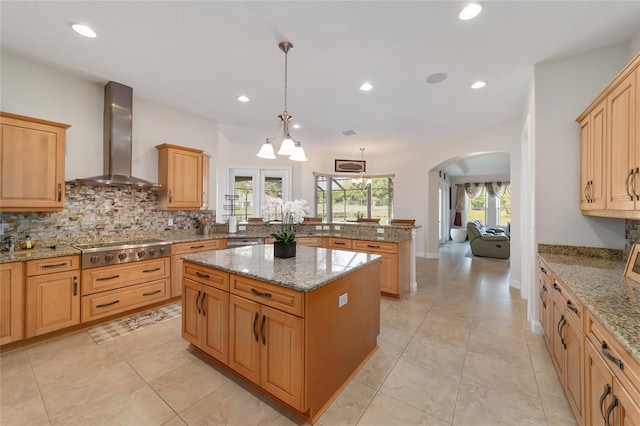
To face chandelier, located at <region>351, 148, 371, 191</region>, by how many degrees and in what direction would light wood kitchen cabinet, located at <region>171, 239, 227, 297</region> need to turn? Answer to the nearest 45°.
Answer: approximately 90° to its left

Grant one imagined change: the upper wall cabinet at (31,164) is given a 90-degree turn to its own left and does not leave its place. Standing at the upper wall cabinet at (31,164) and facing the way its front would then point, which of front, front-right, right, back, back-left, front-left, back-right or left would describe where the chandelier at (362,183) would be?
front-right

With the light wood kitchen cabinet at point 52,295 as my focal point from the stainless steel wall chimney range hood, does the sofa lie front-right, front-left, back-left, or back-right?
back-left

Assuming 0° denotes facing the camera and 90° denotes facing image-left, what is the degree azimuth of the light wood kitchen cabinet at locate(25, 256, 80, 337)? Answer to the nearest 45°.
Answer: approximately 315°

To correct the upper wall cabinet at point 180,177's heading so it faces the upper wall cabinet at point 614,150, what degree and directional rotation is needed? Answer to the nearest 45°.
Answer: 0° — it already faces it

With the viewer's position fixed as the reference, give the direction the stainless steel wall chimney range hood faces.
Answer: facing the viewer and to the right of the viewer
